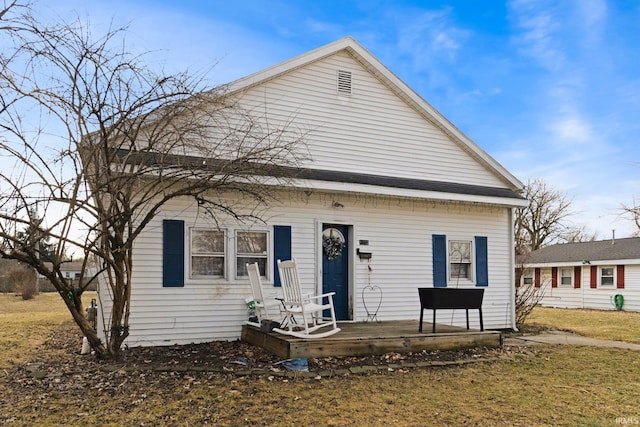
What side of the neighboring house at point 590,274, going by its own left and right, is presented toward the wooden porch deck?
front

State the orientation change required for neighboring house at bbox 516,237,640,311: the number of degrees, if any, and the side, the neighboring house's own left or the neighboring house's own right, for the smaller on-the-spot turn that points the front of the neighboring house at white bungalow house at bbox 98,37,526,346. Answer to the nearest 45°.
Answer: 0° — it already faces it

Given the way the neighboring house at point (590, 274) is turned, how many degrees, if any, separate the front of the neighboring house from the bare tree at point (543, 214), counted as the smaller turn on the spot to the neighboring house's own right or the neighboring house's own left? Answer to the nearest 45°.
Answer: approximately 180°

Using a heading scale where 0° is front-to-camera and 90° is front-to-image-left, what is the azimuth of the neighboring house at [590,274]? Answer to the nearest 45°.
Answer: approximately 0°

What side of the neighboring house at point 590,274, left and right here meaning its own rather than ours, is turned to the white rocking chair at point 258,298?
front
